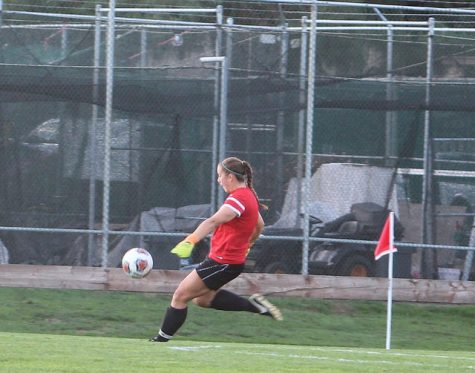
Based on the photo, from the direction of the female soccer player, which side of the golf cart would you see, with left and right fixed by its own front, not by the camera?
left

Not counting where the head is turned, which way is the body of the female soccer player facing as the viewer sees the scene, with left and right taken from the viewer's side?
facing to the left of the viewer

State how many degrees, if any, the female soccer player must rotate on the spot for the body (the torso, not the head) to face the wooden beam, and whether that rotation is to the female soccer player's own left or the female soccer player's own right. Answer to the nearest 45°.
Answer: approximately 90° to the female soccer player's own right

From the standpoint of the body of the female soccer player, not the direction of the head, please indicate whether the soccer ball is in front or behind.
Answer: in front

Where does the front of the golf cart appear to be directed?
to the viewer's left

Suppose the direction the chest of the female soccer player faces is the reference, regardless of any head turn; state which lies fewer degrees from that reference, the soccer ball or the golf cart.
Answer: the soccer ball

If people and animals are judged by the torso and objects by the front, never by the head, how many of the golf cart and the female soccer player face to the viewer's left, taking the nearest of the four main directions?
2

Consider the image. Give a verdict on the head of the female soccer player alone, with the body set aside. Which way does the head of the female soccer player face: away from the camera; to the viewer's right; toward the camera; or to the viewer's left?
to the viewer's left
